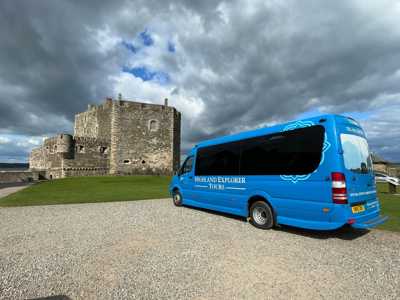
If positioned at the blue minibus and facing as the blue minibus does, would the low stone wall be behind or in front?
in front

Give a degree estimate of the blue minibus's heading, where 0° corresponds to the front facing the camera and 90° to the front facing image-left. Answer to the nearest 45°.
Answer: approximately 135°
